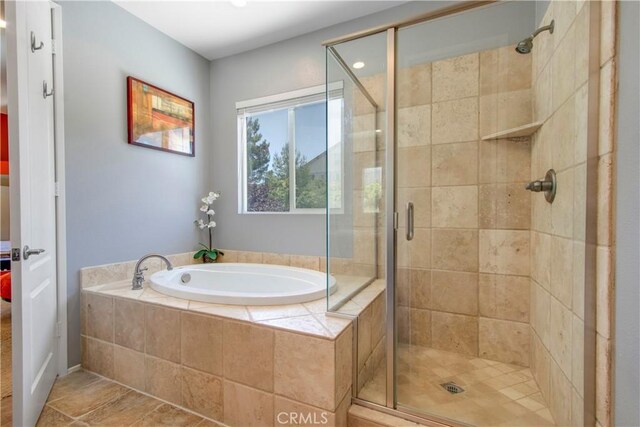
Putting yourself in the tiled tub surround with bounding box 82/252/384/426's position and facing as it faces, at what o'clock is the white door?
The white door is roughly at 2 o'clock from the tiled tub surround.

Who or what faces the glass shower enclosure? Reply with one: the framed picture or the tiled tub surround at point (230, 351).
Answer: the framed picture

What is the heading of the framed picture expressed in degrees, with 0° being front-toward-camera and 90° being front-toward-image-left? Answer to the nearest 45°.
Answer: approximately 315°

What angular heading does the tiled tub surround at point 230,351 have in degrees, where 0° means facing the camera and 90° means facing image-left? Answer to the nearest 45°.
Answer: approximately 45°

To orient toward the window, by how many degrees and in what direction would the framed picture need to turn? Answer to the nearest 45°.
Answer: approximately 45° to its left

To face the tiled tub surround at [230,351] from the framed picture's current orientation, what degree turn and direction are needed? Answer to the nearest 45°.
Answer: approximately 45° to its right

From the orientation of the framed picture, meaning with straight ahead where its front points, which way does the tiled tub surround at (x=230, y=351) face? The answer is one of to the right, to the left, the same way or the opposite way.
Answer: to the right

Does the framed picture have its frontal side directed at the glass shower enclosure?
yes

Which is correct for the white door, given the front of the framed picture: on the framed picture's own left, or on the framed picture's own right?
on the framed picture's own right

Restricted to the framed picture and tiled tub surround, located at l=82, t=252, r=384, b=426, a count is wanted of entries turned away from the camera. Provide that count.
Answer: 0

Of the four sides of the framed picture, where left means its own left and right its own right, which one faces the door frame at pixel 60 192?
right
